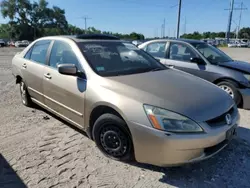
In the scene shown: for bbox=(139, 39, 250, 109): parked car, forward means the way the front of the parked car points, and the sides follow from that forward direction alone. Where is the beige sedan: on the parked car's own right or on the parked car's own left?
on the parked car's own right

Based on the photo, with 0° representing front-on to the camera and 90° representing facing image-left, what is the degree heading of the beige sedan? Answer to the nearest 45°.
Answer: approximately 315°

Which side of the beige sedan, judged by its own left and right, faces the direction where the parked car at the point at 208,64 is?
left

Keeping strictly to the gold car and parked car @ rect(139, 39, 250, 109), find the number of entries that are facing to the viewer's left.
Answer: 0

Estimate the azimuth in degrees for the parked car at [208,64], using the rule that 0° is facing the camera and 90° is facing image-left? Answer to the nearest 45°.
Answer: approximately 315°
